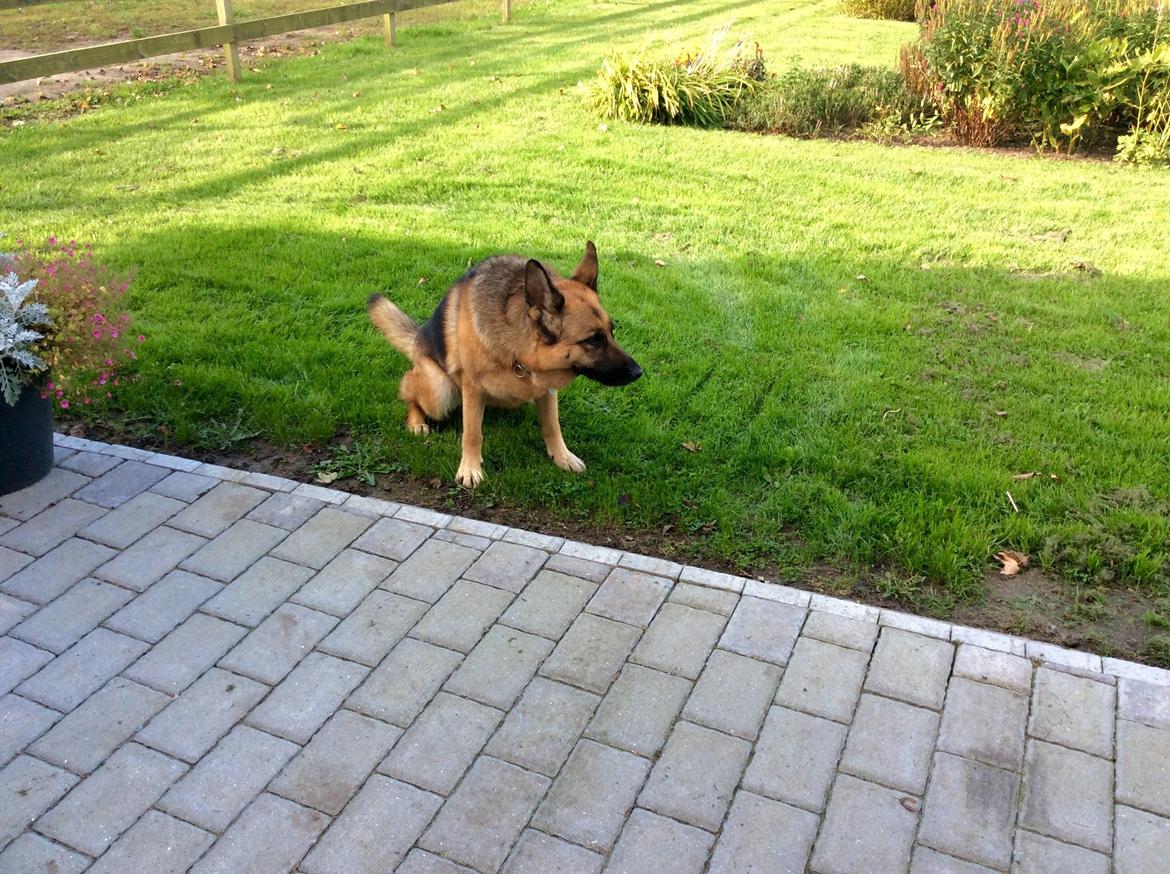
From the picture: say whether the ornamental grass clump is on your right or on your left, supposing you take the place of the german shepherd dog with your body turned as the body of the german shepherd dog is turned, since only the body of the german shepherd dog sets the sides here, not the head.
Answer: on your left

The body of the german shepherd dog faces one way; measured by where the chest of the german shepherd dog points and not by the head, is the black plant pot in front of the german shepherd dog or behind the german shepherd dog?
behind

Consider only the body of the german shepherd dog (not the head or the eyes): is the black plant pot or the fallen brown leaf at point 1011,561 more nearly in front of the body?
the fallen brown leaf

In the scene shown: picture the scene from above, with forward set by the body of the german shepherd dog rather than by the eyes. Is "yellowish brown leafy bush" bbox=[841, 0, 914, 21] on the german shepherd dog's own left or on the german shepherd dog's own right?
on the german shepherd dog's own left

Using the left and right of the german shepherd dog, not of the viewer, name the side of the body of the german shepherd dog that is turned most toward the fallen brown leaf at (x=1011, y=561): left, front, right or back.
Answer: front

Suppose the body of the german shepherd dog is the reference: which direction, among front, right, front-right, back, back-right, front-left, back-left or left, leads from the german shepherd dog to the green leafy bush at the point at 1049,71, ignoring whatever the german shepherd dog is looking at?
left

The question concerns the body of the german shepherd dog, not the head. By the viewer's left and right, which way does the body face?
facing the viewer and to the right of the viewer

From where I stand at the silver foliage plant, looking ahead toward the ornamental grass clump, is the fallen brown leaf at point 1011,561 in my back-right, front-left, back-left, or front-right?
front-right

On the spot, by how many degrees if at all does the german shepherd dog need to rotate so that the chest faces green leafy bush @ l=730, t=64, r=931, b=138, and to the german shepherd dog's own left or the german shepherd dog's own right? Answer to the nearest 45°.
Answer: approximately 90° to the german shepherd dog's own left

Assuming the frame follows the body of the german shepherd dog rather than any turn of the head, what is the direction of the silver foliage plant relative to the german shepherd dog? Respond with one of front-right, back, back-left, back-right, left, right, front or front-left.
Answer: back-right
